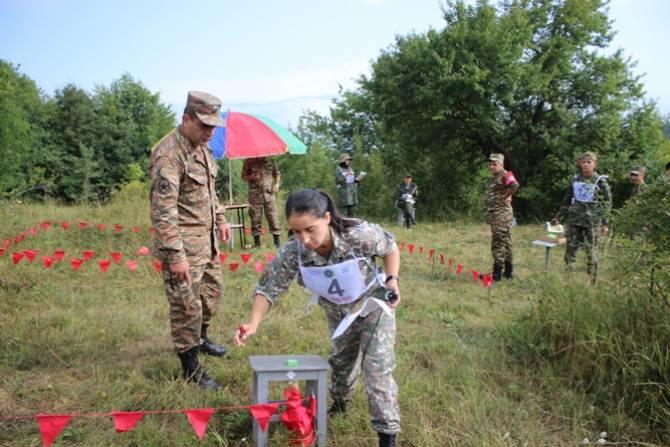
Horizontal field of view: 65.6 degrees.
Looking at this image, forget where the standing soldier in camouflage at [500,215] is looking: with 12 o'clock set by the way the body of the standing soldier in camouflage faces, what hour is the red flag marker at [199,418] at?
The red flag marker is roughly at 11 o'clock from the standing soldier in camouflage.

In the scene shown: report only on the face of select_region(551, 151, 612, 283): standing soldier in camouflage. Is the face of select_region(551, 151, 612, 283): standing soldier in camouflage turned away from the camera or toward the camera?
toward the camera

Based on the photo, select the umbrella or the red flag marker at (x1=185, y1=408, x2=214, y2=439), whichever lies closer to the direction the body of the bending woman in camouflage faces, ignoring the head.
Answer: the red flag marker

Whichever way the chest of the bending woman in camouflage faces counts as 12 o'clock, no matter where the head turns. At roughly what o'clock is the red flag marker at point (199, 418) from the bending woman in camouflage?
The red flag marker is roughly at 1 o'clock from the bending woman in camouflage.

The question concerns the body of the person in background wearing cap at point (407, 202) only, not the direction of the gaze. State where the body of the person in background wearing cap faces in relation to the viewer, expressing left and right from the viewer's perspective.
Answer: facing the viewer

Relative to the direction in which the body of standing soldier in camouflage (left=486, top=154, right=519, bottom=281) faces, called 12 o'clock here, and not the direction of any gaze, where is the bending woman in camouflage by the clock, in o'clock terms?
The bending woman in camouflage is roughly at 11 o'clock from the standing soldier in camouflage.

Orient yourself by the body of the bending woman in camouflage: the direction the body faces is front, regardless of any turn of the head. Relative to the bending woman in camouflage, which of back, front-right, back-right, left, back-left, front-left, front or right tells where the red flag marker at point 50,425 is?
front-right

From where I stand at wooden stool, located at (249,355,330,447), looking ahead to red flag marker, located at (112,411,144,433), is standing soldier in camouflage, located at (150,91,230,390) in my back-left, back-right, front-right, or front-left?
front-right

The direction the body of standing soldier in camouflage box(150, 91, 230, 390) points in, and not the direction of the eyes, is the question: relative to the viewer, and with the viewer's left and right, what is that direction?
facing the viewer and to the right of the viewer

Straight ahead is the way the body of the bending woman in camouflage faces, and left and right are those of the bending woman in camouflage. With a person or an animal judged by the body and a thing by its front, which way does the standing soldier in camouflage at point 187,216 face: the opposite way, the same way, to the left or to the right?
to the left

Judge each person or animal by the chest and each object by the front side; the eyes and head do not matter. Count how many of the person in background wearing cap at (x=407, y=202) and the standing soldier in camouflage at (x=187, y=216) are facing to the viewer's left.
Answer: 0

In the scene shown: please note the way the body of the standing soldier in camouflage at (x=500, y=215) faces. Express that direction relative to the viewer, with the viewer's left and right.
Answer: facing the viewer and to the left of the viewer

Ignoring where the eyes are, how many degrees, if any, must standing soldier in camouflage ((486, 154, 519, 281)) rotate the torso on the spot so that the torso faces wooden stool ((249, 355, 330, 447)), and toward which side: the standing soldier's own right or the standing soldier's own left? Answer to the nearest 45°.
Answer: approximately 45° to the standing soldier's own left

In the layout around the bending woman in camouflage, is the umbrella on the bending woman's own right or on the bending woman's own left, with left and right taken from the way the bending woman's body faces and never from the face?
on the bending woman's own right

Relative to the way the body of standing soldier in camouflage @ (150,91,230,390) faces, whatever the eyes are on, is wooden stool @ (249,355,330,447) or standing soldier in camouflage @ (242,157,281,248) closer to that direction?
the wooden stool

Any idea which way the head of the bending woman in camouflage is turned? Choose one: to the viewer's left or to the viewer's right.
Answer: to the viewer's left

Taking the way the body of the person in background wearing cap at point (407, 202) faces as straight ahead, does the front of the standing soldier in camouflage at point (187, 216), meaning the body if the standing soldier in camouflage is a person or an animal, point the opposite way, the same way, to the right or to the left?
to the left

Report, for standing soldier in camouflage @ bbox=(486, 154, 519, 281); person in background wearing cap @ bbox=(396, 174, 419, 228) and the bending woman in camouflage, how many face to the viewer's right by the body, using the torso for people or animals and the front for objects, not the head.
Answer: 0

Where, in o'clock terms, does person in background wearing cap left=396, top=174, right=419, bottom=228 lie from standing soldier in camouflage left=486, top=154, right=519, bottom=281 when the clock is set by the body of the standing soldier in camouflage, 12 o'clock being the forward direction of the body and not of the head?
The person in background wearing cap is roughly at 4 o'clock from the standing soldier in camouflage.

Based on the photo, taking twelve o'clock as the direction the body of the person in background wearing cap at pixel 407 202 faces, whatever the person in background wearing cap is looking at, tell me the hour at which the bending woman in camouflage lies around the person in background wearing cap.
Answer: The bending woman in camouflage is roughly at 12 o'clock from the person in background wearing cap.
